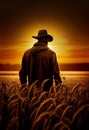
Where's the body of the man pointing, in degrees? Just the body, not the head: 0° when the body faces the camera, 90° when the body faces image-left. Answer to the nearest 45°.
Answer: approximately 180°
